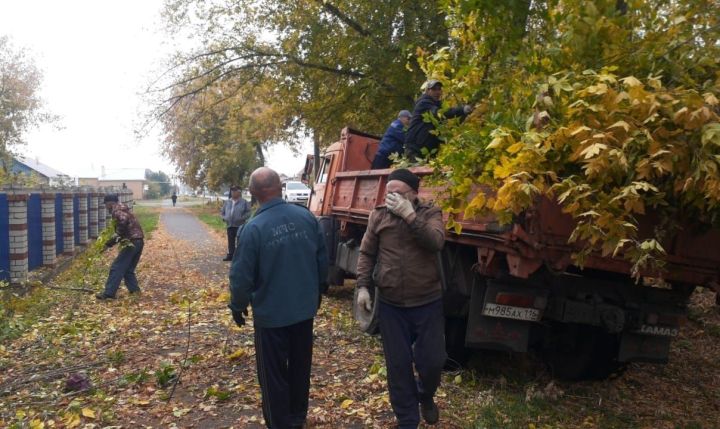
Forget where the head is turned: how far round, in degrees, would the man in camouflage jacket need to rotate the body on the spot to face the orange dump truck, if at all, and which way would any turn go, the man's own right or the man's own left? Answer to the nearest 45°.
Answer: approximately 135° to the man's own left

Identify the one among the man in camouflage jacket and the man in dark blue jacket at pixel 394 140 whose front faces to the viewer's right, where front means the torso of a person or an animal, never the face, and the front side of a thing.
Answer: the man in dark blue jacket

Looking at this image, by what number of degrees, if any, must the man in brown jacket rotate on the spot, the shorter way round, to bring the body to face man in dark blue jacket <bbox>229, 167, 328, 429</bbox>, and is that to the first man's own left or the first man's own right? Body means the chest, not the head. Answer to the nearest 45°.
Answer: approximately 90° to the first man's own right

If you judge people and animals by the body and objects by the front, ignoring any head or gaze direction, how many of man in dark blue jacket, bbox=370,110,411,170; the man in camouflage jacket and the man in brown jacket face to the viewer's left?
1

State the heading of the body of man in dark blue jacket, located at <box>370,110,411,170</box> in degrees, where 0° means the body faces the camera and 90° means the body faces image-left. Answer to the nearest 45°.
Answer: approximately 270°

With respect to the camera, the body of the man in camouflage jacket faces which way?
to the viewer's left

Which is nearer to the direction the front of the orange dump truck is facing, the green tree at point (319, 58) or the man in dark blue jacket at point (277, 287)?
the green tree

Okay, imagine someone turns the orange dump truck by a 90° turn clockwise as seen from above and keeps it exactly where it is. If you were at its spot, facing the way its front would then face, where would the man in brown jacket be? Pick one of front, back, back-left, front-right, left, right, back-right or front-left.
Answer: back

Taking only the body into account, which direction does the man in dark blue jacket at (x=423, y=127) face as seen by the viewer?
to the viewer's right

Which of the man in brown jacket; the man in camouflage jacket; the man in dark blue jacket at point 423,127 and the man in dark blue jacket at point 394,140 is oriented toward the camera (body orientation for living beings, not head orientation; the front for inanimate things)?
the man in brown jacket

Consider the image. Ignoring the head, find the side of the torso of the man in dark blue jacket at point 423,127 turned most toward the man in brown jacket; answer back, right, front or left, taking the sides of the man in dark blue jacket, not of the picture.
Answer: right

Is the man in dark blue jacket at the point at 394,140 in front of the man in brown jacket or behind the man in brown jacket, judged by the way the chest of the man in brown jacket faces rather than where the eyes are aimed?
behind

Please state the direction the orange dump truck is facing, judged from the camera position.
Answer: facing away from the viewer and to the left of the viewer
